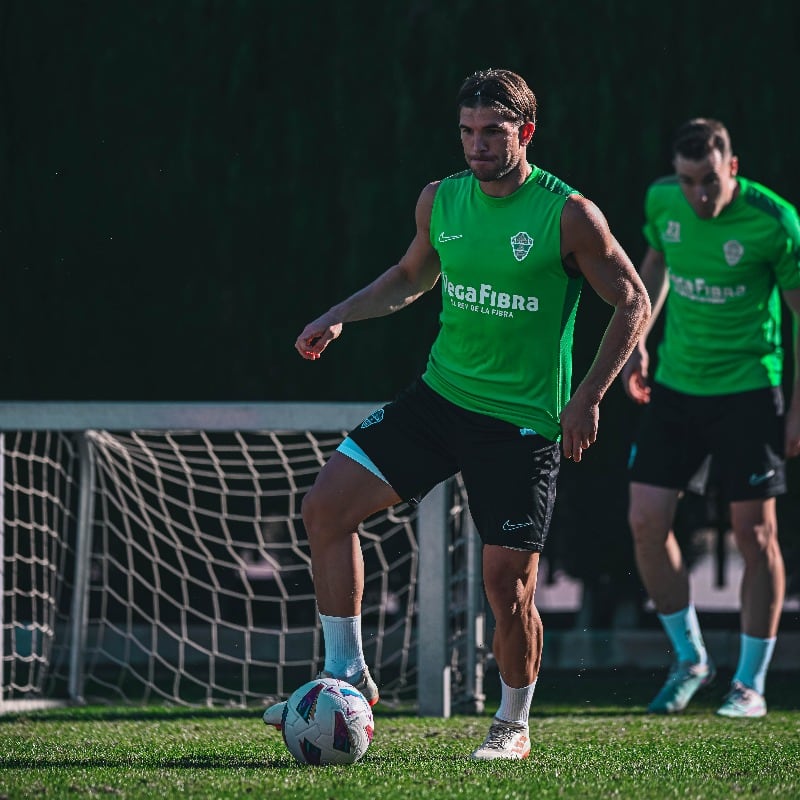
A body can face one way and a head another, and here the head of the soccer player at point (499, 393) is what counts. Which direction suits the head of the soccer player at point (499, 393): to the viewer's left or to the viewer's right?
to the viewer's left

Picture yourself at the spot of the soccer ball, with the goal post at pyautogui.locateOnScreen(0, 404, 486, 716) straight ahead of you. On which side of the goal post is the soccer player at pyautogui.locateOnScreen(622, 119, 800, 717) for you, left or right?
right

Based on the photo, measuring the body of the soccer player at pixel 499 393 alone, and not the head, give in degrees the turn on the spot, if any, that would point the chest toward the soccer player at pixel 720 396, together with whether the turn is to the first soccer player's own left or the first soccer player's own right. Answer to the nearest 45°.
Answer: approximately 180°

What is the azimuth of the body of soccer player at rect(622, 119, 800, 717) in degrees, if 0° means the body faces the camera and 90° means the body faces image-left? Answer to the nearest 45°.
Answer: approximately 45°

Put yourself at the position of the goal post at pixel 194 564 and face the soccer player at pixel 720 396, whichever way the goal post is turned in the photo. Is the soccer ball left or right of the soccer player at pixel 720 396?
right

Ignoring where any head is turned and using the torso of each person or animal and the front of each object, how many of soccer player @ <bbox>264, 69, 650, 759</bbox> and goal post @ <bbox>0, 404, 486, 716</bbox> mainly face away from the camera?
0

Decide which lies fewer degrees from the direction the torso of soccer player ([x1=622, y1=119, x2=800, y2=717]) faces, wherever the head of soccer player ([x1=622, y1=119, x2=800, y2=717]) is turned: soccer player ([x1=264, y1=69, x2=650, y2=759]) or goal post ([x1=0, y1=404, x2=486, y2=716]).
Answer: the soccer player

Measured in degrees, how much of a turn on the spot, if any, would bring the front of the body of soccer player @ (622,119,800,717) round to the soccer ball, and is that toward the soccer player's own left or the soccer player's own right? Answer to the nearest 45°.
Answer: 0° — they already face it

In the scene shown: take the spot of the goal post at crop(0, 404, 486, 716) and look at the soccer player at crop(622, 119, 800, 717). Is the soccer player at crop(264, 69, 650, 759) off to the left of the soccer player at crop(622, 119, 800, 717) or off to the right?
right

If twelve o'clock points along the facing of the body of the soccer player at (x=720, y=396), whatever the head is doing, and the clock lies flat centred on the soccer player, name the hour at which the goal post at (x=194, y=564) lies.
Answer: The goal post is roughly at 2 o'clock from the soccer player.

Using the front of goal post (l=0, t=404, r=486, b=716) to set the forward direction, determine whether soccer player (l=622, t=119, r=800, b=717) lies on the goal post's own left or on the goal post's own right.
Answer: on the goal post's own left
